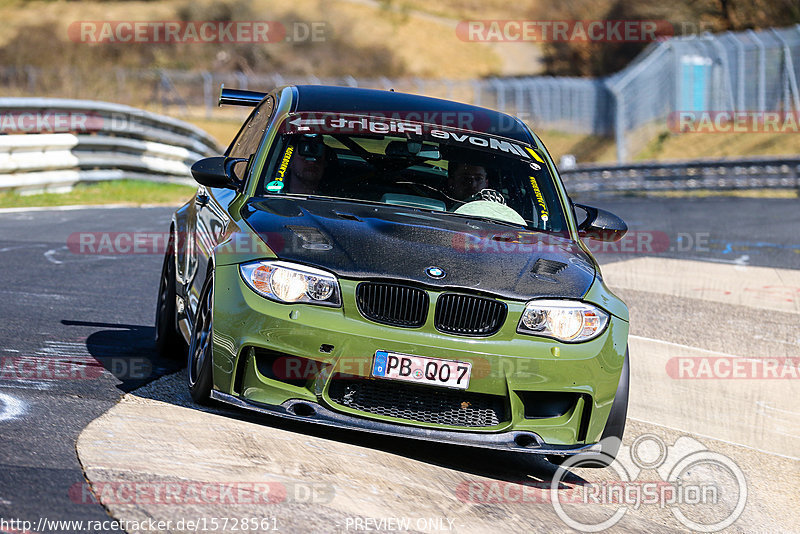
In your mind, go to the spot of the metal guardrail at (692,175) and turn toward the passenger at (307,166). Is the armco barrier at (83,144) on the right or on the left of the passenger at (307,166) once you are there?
right

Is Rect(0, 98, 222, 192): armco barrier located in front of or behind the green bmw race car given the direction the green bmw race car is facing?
behind

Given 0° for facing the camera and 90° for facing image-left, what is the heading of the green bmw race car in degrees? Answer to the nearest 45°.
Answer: approximately 0°

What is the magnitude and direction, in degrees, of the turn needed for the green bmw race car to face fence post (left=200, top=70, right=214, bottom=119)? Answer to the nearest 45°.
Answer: approximately 180°

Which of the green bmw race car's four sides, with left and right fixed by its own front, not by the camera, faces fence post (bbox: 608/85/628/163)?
back
